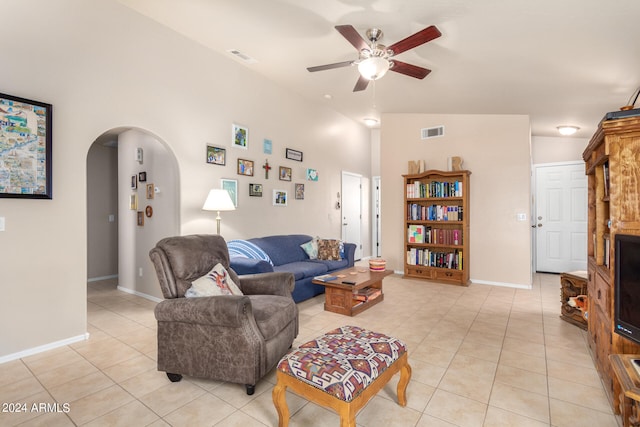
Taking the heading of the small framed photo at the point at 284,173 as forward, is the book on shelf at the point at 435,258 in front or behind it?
in front

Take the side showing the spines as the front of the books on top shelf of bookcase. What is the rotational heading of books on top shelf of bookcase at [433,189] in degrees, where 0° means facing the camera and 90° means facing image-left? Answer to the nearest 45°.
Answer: approximately 0°

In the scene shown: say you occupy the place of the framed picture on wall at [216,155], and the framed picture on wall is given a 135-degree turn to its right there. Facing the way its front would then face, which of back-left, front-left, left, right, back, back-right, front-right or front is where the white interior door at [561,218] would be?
back

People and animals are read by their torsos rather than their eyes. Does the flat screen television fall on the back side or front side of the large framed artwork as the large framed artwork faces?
on the front side

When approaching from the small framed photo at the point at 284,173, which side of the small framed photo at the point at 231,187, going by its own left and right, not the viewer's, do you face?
left

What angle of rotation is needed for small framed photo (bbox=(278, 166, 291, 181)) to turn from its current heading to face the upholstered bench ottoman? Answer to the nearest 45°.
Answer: approximately 45° to its right

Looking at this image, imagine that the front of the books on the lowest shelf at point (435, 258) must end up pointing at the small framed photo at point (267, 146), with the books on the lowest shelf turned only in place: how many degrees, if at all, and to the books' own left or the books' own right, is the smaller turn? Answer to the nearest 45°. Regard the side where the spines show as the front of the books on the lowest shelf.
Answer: approximately 45° to the books' own right

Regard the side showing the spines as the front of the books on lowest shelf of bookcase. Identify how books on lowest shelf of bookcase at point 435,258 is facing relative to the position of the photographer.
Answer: facing the viewer

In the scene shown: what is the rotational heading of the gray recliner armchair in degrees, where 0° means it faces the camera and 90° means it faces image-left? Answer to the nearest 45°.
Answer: approximately 315°

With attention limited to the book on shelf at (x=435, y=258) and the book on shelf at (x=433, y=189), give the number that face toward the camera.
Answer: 2

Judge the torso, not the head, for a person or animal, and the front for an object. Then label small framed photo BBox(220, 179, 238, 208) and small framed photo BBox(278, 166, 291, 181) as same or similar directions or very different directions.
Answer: same or similar directions

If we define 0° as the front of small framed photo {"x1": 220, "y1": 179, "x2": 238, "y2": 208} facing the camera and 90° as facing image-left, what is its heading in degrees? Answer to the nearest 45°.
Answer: approximately 315°
